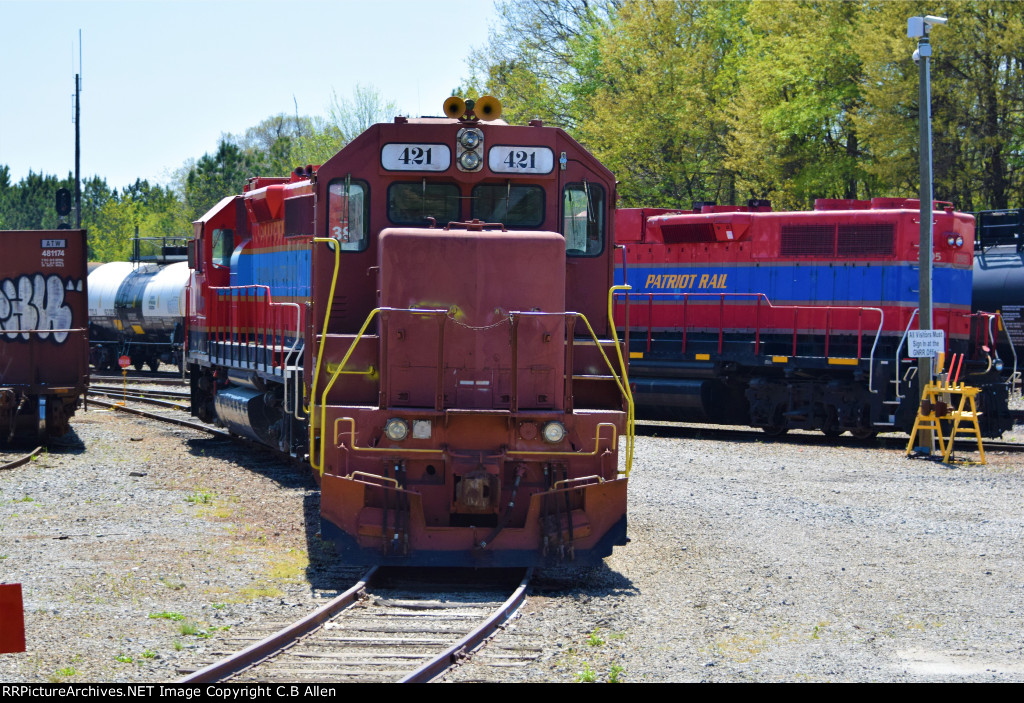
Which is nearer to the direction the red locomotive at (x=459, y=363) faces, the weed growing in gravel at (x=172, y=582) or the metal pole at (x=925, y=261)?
the weed growing in gravel

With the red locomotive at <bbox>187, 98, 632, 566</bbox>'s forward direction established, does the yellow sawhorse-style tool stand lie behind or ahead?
behind

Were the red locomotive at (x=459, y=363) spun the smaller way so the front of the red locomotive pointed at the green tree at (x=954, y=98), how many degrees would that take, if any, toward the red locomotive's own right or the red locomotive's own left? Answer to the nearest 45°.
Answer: approximately 135° to the red locomotive's own left

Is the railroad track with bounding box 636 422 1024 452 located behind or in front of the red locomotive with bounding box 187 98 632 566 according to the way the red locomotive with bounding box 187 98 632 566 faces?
behind

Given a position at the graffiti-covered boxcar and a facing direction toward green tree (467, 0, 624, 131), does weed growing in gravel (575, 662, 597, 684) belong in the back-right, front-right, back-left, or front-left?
back-right

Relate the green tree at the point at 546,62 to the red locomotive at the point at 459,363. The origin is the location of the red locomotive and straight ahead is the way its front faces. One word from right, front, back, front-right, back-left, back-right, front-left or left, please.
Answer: back

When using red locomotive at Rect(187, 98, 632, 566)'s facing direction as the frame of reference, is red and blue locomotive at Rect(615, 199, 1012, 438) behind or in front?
behind

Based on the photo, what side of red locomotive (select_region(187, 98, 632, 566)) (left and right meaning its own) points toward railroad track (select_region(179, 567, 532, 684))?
front

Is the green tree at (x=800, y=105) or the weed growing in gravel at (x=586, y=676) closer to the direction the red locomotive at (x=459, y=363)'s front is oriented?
the weed growing in gravel

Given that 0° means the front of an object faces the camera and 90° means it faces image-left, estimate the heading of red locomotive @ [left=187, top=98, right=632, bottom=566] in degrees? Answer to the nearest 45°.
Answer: approximately 0°

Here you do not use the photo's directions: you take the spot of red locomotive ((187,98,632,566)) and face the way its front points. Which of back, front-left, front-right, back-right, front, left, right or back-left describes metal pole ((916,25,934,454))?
back-left

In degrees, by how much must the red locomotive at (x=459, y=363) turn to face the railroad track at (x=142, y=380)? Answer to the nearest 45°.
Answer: approximately 180°

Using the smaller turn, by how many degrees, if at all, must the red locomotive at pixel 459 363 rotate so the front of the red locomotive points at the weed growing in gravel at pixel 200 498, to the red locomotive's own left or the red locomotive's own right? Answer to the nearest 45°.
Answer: approximately 135° to the red locomotive's own right
